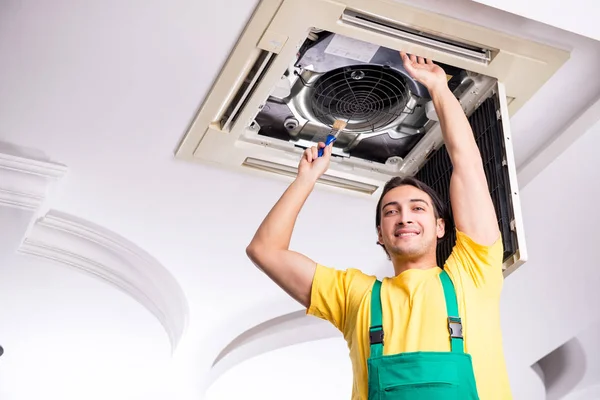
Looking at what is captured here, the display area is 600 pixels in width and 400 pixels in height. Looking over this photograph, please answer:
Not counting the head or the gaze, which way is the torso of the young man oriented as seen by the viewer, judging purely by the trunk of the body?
toward the camera
